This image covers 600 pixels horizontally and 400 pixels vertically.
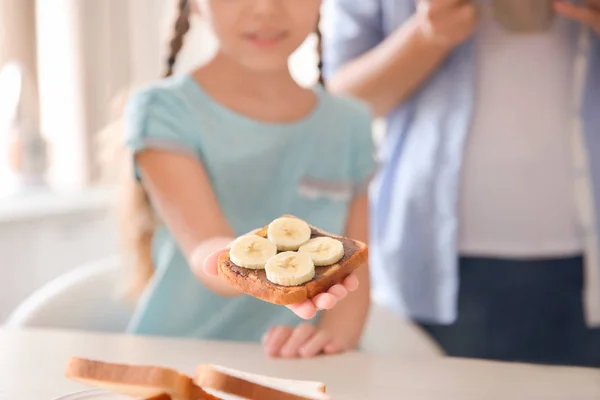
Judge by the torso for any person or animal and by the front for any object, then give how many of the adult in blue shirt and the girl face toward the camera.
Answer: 2

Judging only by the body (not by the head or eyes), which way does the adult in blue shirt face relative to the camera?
toward the camera
